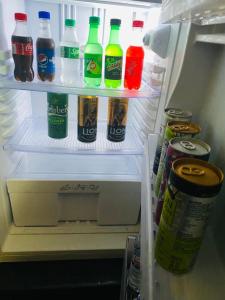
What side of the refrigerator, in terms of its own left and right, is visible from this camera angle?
front

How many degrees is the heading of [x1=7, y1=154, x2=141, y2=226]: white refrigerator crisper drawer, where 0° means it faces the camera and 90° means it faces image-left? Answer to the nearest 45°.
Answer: approximately 0°

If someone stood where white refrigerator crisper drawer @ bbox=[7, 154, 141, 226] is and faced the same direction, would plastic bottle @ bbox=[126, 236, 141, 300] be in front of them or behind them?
in front
